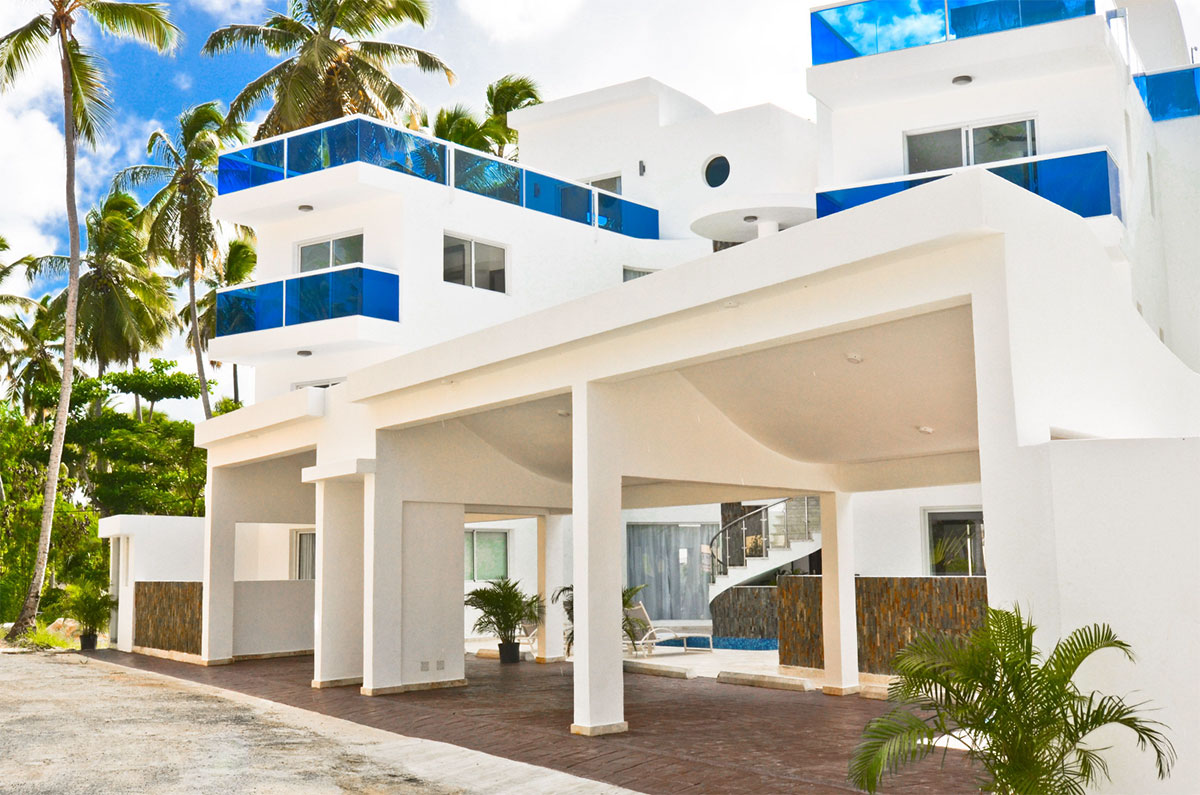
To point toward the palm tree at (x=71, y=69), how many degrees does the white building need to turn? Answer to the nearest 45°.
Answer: approximately 90° to its right

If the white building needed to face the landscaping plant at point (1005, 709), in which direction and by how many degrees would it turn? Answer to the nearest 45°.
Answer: approximately 45° to its left

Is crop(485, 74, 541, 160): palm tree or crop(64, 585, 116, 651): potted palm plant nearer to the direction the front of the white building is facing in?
the potted palm plant

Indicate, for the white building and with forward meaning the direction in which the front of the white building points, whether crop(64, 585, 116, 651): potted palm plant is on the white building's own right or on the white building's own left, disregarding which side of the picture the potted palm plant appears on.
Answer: on the white building's own right

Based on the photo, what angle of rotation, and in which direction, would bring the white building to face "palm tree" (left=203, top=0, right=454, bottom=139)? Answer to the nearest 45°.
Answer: approximately 90° to its right

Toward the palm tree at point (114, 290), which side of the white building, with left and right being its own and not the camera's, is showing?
right

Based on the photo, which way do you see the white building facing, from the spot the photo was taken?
facing the viewer and to the left of the viewer

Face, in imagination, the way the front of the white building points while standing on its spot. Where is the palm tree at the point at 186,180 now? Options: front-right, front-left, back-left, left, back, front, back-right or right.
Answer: right
